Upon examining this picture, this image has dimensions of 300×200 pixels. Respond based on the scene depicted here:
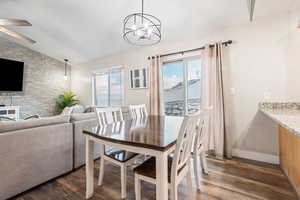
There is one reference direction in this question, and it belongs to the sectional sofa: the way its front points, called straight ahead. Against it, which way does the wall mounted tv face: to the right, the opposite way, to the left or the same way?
the opposite way

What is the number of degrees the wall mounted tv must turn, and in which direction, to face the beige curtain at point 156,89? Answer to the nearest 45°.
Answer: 0° — it already faces it

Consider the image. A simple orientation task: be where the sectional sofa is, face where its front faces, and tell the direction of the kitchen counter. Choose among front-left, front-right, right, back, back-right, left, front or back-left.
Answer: back

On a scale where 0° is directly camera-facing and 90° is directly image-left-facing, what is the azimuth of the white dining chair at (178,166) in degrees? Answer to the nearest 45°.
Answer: approximately 135°

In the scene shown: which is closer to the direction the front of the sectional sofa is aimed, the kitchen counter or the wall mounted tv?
the wall mounted tv

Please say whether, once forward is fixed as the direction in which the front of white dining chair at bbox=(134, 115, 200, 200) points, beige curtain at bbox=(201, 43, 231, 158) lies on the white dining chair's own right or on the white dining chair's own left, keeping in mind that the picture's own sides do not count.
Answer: on the white dining chair's own right

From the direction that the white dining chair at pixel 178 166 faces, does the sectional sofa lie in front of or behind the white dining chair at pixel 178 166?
in front

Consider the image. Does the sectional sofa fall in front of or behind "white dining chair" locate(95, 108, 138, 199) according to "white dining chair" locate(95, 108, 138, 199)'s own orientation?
behind

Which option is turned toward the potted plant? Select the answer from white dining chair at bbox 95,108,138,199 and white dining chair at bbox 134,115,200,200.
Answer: white dining chair at bbox 134,115,200,200

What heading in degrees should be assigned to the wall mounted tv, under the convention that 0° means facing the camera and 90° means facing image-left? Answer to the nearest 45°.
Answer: approximately 315°

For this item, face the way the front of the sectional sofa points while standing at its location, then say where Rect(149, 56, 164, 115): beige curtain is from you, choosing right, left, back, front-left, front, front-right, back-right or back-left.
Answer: back-right

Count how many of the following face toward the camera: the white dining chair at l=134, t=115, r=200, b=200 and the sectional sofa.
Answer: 0

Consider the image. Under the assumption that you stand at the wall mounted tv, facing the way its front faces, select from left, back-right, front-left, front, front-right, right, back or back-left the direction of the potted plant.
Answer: front-left

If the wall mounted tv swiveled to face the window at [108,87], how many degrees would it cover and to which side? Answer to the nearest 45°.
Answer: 0° — it already faces it

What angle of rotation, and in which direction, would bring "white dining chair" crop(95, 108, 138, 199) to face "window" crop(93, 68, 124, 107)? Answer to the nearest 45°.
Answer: approximately 135° to its left
